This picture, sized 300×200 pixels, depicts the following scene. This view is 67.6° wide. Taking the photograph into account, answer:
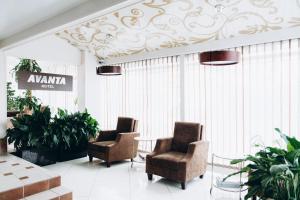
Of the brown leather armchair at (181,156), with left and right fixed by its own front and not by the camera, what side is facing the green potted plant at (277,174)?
left

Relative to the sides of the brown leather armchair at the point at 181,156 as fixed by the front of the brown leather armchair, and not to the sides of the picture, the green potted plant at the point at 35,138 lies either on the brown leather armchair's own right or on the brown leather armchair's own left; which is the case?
on the brown leather armchair's own right

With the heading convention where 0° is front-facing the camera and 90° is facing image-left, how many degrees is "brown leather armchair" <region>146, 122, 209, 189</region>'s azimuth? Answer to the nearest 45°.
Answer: approximately 45°

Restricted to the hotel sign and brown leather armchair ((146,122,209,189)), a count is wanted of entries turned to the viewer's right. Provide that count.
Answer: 0

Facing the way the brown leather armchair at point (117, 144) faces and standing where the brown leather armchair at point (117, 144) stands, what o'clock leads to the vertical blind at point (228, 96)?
The vertical blind is roughly at 8 o'clock from the brown leather armchair.

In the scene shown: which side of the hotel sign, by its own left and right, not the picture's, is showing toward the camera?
front

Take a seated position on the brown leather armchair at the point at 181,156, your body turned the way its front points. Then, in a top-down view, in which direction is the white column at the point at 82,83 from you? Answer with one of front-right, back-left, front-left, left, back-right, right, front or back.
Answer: right

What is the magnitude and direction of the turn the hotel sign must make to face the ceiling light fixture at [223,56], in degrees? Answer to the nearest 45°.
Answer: approximately 45° to its left

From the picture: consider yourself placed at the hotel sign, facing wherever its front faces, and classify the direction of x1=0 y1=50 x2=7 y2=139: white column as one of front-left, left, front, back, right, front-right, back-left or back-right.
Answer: right

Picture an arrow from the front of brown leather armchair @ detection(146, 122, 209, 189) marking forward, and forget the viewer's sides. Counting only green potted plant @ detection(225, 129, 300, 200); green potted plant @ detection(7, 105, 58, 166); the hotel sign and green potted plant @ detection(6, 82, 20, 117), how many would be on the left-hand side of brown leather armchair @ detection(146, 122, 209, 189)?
1

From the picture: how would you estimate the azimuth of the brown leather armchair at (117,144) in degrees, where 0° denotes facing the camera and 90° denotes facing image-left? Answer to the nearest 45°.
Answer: approximately 45°

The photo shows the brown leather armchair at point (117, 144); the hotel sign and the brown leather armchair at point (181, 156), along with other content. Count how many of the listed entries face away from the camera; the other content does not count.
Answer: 0
